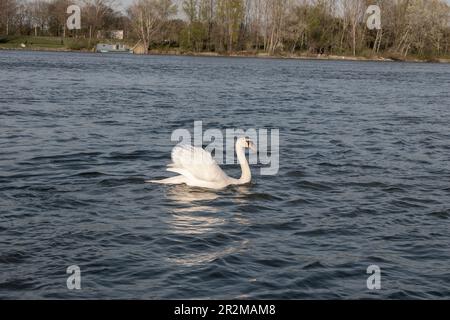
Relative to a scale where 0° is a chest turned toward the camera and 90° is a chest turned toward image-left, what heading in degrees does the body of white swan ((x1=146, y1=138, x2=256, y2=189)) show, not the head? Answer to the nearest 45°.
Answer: approximately 270°
